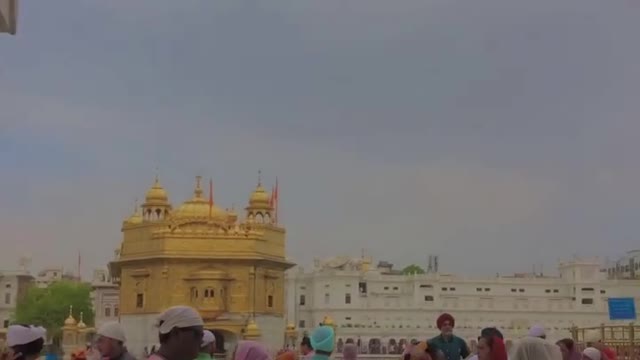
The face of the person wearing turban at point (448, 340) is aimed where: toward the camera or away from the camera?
toward the camera

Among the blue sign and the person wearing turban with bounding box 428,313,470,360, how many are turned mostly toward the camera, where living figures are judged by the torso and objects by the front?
2

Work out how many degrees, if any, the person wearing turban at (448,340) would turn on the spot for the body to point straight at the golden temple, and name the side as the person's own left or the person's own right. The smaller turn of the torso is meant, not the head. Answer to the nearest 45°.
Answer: approximately 180°

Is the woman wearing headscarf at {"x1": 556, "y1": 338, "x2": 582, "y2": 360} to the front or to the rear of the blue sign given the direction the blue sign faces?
to the front

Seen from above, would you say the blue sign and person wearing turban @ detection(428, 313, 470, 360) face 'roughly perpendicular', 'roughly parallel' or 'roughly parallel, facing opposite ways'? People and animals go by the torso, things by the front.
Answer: roughly parallel

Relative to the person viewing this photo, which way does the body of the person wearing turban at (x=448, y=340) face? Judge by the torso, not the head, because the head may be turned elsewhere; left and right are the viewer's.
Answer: facing the viewer

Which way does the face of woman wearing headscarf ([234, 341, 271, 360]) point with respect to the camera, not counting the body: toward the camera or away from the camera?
away from the camera

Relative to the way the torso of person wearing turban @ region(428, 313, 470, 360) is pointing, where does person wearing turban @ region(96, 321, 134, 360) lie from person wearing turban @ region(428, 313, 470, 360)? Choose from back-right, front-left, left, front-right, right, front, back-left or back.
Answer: front-right

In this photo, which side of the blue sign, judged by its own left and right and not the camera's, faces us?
front

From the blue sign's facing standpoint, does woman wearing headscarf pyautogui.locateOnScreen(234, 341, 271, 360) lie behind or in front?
in front

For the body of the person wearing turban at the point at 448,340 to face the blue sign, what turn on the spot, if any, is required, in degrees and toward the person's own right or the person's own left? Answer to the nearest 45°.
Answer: approximately 180°
